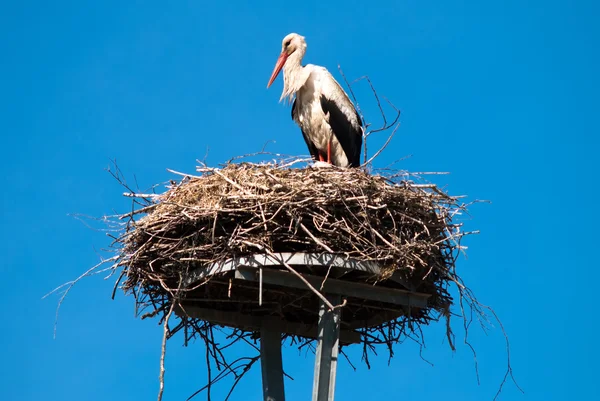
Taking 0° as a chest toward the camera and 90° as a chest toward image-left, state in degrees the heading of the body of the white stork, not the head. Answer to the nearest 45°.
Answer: approximately 45°
